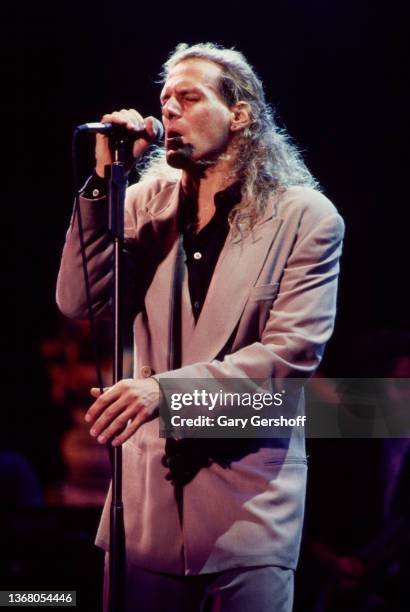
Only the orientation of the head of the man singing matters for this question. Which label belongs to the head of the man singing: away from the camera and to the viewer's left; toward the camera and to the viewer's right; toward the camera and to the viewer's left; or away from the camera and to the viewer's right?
toward the camera and to the viewer's left

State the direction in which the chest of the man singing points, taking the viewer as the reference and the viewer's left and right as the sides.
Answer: facing the viewer and to the left of the viewer
